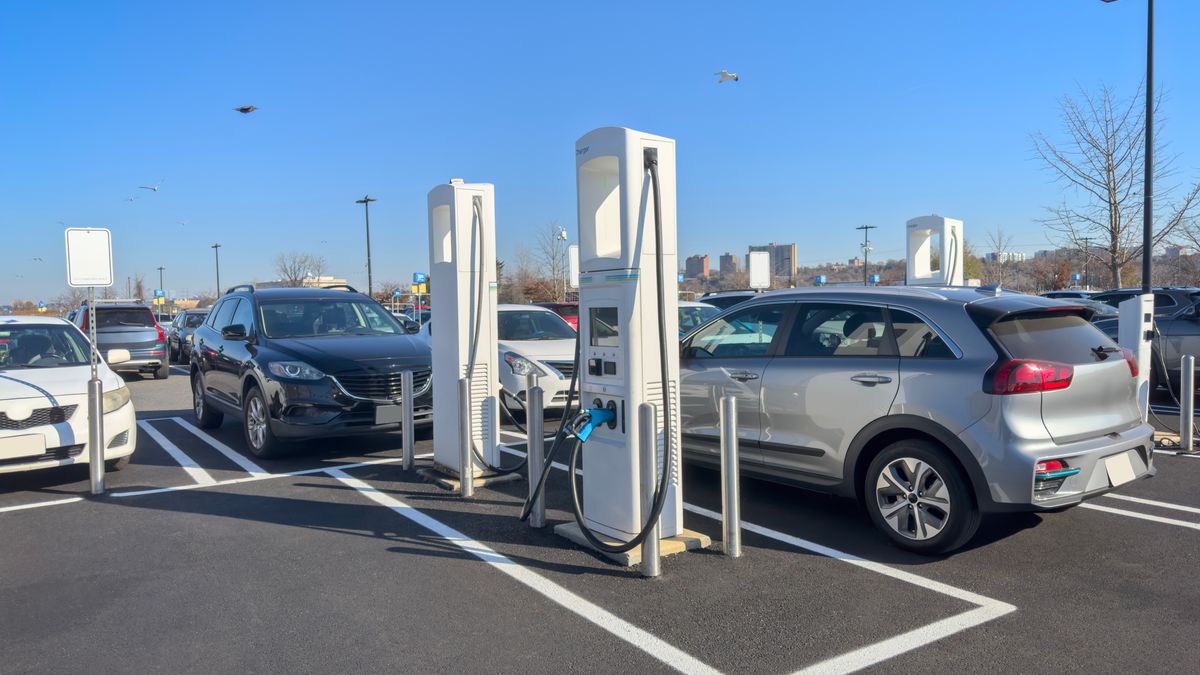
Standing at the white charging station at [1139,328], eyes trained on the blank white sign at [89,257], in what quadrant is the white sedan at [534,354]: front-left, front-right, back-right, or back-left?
front-right

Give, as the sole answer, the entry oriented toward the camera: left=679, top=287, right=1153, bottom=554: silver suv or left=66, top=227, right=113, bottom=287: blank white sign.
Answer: the blank white sign

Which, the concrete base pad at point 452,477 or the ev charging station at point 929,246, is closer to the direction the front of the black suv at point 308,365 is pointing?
the concrete base pad

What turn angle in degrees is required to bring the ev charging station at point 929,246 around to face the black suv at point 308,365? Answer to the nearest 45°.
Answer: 0° — it already faces it

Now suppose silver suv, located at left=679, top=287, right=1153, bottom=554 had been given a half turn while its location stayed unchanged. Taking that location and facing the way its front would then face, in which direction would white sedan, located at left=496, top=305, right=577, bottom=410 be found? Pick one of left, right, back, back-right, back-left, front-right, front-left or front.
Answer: back

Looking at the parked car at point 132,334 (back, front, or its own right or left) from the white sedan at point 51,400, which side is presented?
back

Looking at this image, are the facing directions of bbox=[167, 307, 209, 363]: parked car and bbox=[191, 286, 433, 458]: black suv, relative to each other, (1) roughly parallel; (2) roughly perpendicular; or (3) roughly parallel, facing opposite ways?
roughly parallel

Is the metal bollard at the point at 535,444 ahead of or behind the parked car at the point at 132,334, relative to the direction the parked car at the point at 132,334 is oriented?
behind

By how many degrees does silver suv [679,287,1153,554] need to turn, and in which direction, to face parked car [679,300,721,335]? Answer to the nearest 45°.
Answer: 0° — it already faces it

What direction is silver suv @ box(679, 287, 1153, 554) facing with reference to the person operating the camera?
facing away from the viewer and to the left of the viewer

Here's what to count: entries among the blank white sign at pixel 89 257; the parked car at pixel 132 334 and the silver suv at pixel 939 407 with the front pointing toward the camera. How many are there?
1

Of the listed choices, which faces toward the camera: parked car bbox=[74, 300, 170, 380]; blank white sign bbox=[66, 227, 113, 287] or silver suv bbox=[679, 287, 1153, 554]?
the blank white sign

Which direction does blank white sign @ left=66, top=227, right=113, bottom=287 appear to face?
toward the camera

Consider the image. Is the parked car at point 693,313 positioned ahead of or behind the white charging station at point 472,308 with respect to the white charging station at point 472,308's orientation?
behind

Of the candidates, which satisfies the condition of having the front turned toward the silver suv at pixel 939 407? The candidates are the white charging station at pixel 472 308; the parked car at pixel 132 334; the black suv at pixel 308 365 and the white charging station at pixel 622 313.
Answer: the black suv
